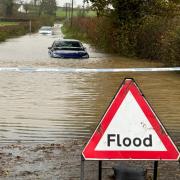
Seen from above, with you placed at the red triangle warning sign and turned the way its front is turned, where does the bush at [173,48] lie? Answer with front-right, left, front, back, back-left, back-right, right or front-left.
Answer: back

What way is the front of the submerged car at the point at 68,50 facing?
toward the camera

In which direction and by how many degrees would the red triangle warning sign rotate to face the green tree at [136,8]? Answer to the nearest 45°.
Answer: approximately 180°

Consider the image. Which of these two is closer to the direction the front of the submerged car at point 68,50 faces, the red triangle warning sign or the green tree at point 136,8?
the red triangle warning sign

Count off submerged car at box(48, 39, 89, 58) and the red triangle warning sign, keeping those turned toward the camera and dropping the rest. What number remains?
2

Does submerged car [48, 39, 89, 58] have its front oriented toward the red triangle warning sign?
yes

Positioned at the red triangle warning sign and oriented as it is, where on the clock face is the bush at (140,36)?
The bush is roughly at 6 o'clock from the red triangle warning sign.

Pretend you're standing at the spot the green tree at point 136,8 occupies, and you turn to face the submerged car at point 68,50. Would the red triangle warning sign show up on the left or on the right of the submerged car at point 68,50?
left

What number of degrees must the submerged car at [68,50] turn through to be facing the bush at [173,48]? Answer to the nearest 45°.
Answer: approximately 45° to its left

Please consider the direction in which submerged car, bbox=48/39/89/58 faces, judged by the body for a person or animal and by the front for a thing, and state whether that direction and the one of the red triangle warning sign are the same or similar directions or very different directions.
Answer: same or similar directions
